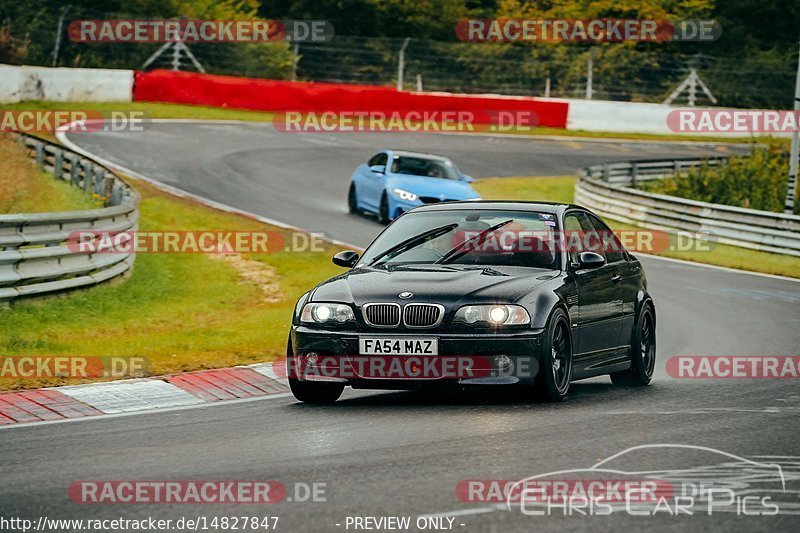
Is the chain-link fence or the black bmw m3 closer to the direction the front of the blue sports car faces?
the black bmw m3

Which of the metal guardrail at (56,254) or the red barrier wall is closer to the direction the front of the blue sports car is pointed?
the metal guardrail

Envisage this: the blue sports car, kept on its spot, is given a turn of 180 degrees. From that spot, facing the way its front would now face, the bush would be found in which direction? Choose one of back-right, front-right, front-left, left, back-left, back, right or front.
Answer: right

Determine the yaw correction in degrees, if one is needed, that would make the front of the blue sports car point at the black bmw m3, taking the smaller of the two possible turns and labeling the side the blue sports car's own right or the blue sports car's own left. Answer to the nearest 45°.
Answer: approximately 45° to the blue sports car's own right

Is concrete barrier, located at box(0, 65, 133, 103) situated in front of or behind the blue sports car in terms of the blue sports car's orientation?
behind

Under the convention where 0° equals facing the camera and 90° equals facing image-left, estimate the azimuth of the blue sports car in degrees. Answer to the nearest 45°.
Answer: approximately 315°

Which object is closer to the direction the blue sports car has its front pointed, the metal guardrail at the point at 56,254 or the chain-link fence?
the metal guardrail

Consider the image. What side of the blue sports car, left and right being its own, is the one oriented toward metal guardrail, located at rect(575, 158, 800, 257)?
left

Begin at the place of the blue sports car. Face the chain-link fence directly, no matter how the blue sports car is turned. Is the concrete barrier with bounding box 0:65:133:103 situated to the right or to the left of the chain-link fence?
left
